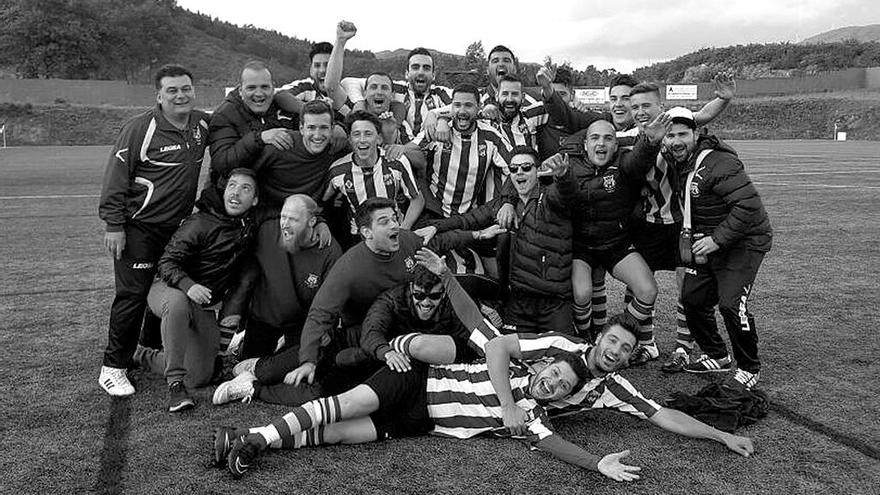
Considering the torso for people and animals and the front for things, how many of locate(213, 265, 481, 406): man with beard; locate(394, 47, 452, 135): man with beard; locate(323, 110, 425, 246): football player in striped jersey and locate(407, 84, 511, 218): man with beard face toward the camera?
4

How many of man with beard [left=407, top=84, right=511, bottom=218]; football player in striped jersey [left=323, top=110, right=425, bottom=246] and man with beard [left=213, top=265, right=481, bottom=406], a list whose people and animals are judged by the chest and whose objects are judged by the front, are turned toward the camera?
3

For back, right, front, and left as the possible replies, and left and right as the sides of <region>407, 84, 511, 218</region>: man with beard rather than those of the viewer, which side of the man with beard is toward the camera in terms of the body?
front

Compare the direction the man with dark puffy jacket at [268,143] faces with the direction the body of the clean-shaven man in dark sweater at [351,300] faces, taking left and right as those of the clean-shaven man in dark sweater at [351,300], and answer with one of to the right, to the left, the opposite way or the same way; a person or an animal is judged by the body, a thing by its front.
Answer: the same way

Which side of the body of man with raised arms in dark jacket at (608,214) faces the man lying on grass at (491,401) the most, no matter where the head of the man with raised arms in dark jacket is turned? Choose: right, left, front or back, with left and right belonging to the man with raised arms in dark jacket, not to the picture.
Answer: front

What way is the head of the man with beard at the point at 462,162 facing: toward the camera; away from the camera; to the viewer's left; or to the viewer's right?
toward the camera

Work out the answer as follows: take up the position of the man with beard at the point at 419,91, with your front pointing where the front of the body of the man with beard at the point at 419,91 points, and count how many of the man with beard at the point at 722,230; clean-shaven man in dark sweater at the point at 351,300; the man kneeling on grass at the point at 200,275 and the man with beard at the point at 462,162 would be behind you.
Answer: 0

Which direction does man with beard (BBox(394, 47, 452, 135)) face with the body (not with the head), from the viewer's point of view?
toward the camera

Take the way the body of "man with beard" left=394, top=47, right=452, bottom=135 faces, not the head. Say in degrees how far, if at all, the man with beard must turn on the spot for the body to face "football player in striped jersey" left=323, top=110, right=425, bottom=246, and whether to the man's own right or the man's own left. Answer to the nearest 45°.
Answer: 0° — they already face them

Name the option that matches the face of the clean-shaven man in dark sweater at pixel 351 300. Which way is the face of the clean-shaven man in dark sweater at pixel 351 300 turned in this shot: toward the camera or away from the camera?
toward the camera

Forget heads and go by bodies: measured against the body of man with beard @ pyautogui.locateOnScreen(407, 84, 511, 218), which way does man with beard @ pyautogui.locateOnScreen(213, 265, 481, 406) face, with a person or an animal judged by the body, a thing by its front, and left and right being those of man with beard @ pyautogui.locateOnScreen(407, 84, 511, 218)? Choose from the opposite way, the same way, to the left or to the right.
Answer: the same way

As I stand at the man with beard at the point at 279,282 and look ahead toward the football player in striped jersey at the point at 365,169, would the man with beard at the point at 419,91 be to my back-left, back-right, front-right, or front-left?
front-left

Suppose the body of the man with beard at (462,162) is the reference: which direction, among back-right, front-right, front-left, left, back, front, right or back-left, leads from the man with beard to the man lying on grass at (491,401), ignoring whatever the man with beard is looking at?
front

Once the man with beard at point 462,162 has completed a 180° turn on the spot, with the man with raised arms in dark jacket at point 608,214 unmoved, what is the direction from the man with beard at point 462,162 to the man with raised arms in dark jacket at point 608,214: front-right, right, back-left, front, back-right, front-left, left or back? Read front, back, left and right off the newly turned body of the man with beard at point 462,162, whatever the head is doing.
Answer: back-right

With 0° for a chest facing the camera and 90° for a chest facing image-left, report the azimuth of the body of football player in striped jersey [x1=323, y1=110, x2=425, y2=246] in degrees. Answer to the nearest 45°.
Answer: approximately 0°

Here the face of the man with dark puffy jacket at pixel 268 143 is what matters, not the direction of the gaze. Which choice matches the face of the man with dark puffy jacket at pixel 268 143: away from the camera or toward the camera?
toward the camera

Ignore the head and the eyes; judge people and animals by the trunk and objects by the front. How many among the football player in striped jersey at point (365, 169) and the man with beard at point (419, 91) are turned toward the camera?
2

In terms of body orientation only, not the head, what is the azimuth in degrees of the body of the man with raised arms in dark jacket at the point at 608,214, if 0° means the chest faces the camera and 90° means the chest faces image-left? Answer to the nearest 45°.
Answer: approximately 0°

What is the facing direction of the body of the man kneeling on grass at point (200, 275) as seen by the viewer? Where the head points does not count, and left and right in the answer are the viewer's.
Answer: facing the viewer and to the right of the viewer
